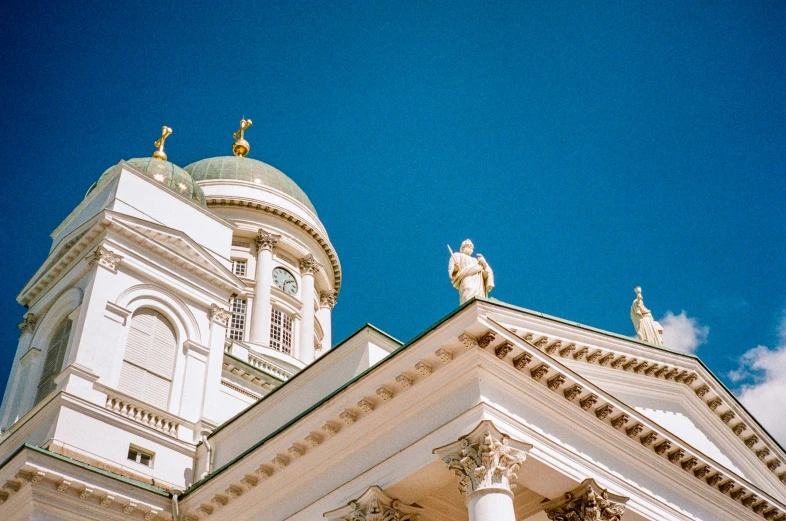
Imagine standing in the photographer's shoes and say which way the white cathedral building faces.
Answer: facing the viewer and to the right of the viewer
